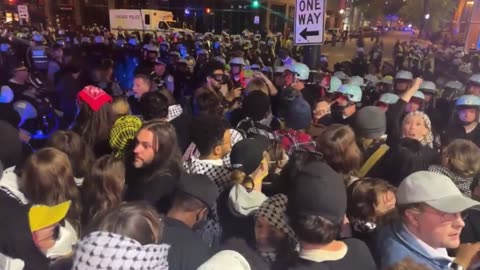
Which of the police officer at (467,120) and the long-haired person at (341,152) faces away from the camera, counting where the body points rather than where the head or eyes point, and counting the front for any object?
the long-haired person

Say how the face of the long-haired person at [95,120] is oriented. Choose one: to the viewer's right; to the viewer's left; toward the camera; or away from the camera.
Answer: away from the camera

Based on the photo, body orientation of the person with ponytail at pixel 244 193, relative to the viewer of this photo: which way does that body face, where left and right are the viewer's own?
facing away from the viewer and to the right of the viewer

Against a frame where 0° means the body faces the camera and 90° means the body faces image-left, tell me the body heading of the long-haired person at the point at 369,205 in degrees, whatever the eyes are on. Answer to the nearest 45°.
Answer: approximately 225°

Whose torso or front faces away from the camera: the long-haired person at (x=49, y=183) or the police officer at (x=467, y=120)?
the long-haired person

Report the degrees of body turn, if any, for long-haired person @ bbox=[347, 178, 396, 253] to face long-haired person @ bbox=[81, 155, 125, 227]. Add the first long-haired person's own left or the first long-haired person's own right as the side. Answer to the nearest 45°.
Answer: approximately 135° to the first long-haired person's own left

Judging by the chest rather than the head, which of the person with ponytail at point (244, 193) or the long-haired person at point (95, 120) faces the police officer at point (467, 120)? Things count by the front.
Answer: the person with ponytail

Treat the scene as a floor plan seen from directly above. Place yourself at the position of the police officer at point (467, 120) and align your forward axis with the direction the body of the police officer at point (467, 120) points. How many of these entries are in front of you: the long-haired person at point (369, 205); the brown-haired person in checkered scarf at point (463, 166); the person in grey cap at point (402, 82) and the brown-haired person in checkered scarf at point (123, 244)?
3

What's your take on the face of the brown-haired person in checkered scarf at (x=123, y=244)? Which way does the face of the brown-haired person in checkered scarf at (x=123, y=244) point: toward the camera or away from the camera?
away from the camera

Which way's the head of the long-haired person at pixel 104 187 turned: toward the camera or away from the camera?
away from the camera

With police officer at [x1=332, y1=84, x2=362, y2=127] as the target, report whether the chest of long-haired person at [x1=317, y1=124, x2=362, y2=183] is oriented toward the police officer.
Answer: yes

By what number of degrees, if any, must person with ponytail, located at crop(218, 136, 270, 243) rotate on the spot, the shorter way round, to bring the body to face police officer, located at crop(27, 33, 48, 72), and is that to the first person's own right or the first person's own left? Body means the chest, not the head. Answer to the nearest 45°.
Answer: approximately 90° to the first person's own left

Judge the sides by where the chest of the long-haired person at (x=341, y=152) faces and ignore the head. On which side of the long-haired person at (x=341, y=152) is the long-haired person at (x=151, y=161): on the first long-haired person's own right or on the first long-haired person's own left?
on the first long-haired person's own left

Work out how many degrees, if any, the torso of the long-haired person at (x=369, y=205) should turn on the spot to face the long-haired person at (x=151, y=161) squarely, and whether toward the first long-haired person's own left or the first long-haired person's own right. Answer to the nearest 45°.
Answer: approximately 135° to the first long-haired person's own left

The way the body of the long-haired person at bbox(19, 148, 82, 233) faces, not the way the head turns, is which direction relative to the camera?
away from the camera
